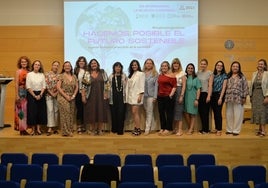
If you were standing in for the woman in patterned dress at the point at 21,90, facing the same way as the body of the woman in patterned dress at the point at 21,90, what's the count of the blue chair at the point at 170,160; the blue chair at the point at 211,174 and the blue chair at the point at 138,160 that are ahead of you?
3

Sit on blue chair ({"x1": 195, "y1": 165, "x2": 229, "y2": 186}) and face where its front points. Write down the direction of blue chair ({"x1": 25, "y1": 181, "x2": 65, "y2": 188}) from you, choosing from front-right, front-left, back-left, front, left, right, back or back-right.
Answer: back-left

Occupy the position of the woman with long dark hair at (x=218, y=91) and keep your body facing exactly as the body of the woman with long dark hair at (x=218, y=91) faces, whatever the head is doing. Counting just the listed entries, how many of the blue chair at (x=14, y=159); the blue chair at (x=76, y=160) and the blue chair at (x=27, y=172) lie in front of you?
3

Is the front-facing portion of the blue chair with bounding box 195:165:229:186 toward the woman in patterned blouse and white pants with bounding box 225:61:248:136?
yes

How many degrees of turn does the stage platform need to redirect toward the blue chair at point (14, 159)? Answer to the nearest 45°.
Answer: approximately 45° to its right

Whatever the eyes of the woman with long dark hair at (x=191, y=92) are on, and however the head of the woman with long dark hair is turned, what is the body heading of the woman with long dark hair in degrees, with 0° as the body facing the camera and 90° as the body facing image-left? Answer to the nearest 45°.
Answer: approximately 45°

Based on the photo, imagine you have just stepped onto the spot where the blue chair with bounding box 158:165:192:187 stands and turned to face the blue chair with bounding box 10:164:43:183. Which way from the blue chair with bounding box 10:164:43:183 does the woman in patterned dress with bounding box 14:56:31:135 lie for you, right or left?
right

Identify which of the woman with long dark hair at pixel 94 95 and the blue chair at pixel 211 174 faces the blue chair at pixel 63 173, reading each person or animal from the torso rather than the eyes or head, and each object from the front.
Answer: the woman with long dark hair

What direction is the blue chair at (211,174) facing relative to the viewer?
away from the camera

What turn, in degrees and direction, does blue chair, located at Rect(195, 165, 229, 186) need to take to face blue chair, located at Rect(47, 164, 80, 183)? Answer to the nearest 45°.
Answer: approximately 90° to its left

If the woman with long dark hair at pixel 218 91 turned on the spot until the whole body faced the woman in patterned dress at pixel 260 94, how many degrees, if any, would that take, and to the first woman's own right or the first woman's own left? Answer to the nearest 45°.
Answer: approximately 135° to the first woman's own left

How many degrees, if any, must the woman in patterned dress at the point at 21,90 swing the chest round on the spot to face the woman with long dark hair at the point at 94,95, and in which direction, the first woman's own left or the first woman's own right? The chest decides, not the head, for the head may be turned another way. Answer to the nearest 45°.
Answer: approximately 45° to the first woman's own left
